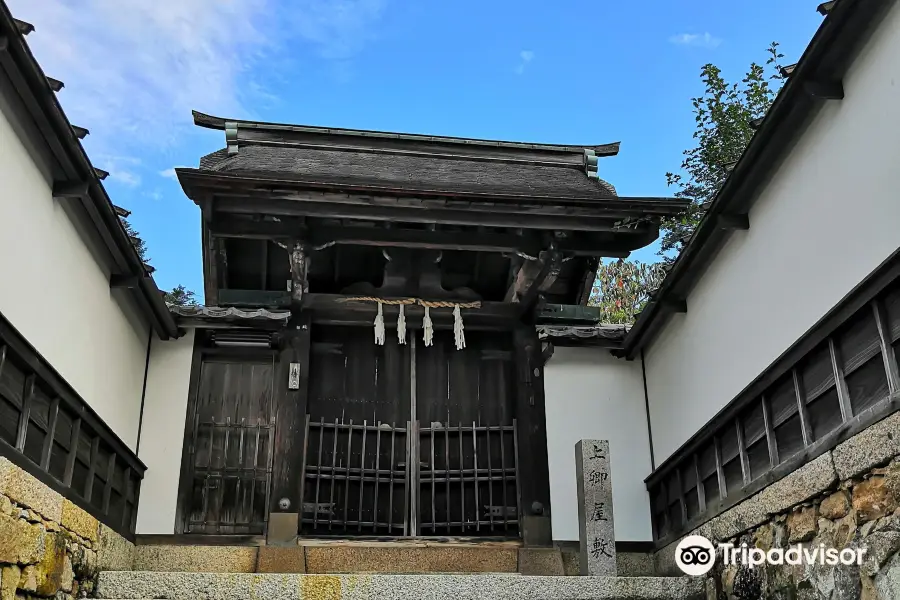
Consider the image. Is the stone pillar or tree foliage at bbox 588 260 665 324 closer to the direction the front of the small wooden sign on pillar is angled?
the stone pillar

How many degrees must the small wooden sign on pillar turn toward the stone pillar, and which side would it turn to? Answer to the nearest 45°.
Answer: approximately 45° to its left

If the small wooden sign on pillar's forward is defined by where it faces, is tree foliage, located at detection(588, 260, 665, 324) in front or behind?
behind

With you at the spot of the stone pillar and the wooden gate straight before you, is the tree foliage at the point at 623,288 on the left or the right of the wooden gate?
right

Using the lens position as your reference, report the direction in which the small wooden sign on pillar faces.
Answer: facing the viewer
